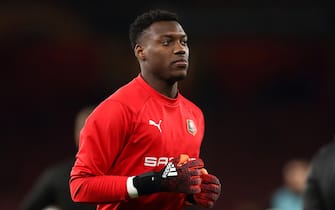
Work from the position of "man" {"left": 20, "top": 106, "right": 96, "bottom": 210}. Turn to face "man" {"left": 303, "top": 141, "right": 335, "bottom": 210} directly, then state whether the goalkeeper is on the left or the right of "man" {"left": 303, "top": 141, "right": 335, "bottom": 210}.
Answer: right

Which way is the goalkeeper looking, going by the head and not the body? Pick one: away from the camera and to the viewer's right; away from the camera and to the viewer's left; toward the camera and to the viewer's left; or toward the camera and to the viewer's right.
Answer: toward the camera and to the viewer's right

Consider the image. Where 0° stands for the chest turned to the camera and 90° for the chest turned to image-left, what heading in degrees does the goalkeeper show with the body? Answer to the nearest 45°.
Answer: approximately 315°

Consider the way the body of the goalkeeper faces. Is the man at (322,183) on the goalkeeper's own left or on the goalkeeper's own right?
on the goalkeeper's own left

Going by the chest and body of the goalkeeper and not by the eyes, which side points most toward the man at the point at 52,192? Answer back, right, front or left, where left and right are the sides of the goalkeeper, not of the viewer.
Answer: back
